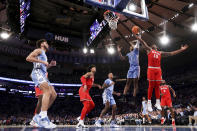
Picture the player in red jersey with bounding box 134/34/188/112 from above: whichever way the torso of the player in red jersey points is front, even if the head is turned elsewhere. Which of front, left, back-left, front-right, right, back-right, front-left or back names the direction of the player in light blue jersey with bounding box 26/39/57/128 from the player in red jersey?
front-right

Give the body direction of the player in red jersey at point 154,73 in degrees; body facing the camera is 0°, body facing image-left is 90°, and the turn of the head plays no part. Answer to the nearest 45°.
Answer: approximately 0°

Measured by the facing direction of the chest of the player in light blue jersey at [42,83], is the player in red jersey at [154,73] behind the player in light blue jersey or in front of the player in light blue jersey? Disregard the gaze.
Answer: in front

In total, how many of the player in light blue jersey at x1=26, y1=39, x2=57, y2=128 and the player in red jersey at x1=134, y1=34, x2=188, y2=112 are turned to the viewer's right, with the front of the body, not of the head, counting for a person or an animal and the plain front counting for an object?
1

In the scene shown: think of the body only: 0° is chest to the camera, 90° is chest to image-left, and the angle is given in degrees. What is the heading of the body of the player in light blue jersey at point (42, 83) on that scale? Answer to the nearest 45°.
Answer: approximately 270°
